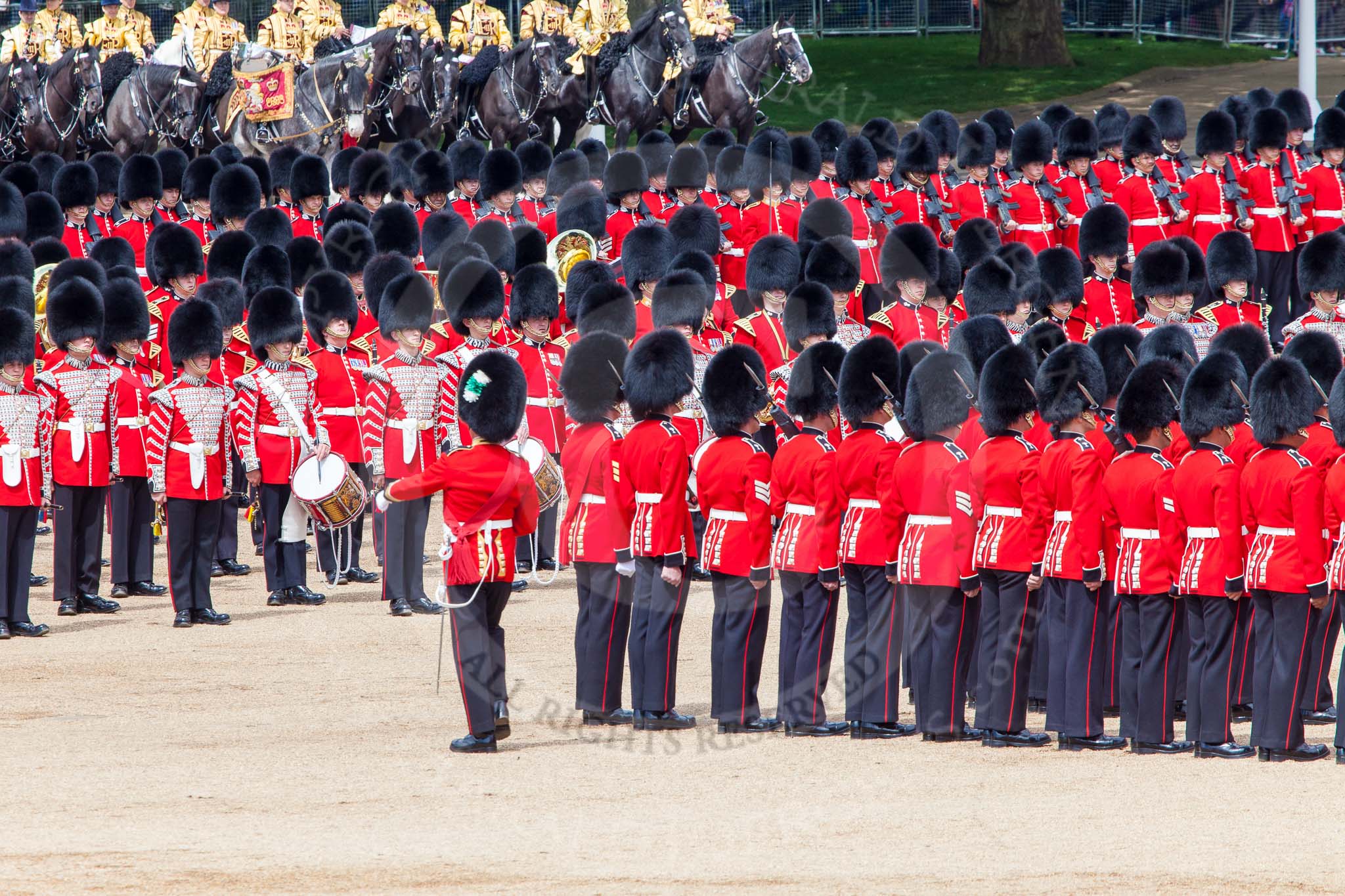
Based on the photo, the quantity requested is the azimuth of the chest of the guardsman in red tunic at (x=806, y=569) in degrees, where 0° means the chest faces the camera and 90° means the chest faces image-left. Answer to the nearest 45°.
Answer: approximately 225°

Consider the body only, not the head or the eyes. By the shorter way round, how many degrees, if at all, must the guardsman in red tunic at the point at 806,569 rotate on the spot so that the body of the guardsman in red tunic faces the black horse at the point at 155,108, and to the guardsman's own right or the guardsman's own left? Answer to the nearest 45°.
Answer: approximately 90° to the guardsman's own left

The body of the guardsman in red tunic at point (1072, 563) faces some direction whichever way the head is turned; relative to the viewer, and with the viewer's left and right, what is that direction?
facing away from the viewer and to the right of the viewer

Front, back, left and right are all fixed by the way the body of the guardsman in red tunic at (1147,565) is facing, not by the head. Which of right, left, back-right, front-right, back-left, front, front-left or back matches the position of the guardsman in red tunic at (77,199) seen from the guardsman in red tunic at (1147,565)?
left

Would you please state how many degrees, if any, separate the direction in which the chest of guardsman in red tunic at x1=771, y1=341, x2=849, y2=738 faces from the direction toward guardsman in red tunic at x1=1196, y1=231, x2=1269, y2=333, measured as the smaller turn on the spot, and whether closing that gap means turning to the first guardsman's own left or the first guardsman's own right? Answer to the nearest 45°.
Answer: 0° — they already face them

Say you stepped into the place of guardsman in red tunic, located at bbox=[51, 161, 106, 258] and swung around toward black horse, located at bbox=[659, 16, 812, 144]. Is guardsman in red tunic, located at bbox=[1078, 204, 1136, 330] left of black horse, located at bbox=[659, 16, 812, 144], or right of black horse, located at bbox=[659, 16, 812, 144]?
right

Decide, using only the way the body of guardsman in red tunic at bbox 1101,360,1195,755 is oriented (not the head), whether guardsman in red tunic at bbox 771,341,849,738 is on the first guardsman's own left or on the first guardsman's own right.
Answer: on the first guardsman's own left

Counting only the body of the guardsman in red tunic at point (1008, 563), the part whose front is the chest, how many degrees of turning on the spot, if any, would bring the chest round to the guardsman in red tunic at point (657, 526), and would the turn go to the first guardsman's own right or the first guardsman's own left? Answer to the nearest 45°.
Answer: approximately 135° to the first guardsman's own left

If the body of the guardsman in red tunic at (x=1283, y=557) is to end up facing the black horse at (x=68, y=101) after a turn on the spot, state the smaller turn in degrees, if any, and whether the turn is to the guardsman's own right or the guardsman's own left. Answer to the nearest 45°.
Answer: approximately 90° to the guardsman's own left

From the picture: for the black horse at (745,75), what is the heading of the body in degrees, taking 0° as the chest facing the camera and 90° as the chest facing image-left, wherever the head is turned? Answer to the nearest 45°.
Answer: approximately 315°

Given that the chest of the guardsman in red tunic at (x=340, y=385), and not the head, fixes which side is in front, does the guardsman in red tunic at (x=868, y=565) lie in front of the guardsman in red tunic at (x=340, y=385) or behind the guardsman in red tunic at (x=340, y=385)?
in front

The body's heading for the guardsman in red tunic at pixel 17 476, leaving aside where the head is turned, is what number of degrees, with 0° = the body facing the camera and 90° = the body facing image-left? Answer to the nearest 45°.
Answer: approximately 315°

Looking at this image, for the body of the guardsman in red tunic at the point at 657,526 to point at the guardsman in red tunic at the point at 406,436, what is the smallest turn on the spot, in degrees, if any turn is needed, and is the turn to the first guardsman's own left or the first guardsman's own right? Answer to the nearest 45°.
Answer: approximately 90° to the first guardsman's own left

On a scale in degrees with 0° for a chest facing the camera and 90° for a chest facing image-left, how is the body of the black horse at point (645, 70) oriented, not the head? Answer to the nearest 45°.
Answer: approximately 315°

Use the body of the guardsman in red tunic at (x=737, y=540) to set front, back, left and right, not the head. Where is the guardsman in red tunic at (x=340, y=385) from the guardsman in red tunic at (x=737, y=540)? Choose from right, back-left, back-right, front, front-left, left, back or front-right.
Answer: left
